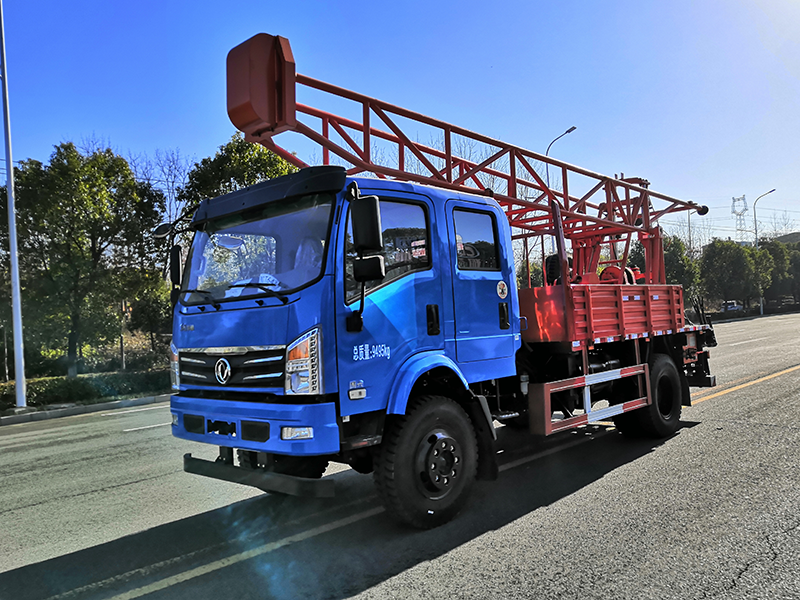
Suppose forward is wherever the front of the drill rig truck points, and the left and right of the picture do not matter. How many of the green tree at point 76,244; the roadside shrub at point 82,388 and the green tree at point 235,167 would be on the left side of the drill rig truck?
0

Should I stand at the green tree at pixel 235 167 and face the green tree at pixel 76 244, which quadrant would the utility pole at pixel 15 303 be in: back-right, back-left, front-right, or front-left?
front-left

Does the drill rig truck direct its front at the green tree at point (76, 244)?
no

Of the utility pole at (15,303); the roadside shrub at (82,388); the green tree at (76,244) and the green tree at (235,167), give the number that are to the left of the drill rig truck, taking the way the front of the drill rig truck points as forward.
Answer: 0

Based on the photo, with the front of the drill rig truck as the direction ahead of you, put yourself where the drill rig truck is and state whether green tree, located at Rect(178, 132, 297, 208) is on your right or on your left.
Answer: on your right

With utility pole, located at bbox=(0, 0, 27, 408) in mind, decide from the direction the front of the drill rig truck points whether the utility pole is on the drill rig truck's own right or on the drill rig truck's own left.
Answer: on the drill rig truck's own right

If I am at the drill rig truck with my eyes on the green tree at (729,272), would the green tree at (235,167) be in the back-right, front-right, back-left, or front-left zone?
front-left

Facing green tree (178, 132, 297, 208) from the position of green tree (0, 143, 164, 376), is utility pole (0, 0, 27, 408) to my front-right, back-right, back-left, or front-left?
back-right

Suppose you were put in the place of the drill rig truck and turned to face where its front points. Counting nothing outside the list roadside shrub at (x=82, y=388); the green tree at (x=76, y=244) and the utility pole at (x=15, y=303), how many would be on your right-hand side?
3

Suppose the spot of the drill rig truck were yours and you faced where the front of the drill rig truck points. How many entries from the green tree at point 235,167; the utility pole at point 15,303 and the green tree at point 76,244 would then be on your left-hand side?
0

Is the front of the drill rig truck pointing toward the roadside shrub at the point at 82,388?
no

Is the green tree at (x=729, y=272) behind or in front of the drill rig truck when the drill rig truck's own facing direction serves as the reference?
behind

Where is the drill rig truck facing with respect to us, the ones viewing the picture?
facing the viewer and to the left of the viewer

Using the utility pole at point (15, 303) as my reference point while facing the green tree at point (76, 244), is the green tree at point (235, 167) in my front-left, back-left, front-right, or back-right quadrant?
front-right
